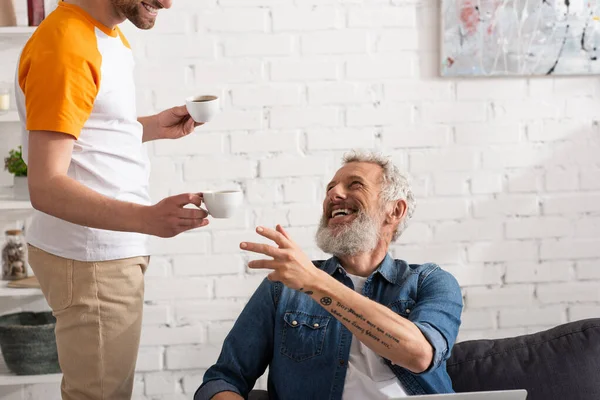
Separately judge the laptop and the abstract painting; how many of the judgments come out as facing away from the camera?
1

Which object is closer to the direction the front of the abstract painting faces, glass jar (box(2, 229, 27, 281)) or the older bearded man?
the older bearded man

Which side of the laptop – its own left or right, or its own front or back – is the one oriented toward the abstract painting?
front

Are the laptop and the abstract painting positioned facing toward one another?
yes

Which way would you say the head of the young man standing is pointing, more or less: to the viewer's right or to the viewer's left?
to the viewer's right

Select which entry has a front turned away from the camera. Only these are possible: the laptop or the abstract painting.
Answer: the laptop

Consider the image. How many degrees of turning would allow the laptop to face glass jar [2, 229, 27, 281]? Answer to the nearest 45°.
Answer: approximately 45° to its left

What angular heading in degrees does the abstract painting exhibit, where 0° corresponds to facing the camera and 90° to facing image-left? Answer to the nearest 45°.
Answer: approximately 0°

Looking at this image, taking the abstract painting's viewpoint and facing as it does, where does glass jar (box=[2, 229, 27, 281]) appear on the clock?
The glass jar is roughly at 2 o'clock from the abstract painting.

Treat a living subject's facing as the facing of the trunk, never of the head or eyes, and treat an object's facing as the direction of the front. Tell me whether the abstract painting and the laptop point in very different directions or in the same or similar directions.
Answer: very different directions

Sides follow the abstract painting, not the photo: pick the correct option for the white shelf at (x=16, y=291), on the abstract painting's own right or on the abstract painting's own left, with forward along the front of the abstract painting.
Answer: on the abstract painting's own right

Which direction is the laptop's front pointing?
away from the camera

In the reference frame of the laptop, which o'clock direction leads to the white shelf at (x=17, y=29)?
The white shelf is roughly at 10 o'clock from the laptop.

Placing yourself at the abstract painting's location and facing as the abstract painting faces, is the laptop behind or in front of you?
in front
